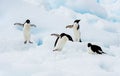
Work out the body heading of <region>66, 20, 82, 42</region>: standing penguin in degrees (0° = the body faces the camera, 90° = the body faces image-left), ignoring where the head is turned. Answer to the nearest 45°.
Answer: approximately 45°
